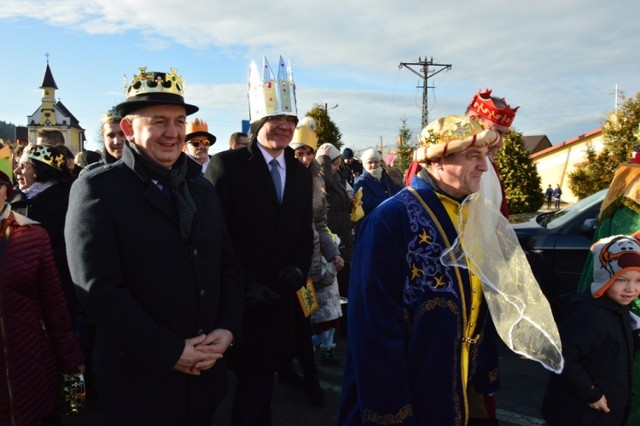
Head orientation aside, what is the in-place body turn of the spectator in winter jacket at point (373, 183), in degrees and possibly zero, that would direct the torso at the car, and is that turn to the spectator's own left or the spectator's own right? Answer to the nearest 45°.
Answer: approximately 45° to the spectator's own left

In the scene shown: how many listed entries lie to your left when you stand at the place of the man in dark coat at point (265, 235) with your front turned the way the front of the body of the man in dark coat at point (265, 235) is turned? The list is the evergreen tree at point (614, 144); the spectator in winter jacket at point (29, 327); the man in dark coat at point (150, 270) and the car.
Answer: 2

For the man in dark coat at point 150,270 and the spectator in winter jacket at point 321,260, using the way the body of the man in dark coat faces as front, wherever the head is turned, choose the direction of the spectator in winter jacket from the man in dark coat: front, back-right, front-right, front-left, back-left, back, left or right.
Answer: left
